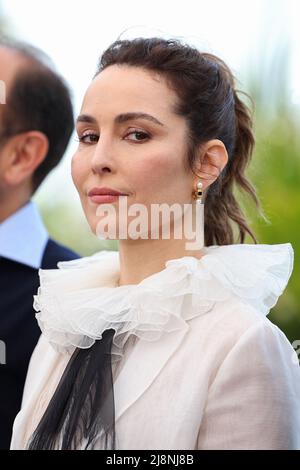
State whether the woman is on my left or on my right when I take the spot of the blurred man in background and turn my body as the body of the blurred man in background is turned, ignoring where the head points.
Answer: on my left

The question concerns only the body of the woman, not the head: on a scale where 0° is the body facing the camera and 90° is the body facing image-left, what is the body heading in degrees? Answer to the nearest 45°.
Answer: approximately 45°

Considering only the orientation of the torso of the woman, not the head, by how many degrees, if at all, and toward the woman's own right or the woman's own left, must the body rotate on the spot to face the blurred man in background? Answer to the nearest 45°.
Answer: approximately 90° to the woman's own right
